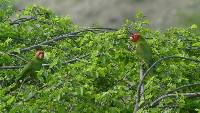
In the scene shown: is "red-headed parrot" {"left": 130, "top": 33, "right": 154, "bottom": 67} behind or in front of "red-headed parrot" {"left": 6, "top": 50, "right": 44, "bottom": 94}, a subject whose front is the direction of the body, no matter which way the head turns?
in front

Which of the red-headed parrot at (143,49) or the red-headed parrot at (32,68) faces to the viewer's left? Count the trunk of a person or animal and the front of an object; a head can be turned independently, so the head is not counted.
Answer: the red-headed parrot at (143,49)

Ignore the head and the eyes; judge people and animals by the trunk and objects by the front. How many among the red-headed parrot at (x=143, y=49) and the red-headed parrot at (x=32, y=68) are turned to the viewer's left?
1

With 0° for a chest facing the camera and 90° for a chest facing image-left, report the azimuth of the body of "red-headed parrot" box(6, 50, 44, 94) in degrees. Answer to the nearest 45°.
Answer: approximately 270°

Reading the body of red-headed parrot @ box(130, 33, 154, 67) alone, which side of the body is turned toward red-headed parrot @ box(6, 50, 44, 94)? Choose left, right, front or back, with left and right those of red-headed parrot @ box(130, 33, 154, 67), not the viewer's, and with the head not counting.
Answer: front

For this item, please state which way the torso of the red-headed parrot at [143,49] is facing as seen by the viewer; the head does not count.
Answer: to the viewer's left
